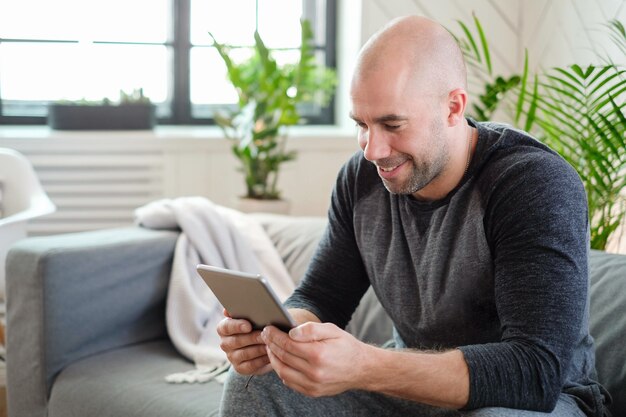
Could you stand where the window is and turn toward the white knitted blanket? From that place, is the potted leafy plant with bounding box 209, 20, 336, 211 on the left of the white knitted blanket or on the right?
left

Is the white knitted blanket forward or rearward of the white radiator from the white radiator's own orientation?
forward

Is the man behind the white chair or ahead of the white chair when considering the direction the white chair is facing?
ahead

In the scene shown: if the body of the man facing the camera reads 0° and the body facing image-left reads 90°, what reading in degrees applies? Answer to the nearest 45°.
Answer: approximately 45°

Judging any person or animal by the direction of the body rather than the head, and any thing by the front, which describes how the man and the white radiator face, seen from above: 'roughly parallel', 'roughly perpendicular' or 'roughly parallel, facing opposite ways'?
roughly perpendicular

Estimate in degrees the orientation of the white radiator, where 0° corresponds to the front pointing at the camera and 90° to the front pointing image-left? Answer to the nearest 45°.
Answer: approximately 0°

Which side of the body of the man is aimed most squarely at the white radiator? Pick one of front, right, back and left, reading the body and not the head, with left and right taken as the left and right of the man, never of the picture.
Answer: right

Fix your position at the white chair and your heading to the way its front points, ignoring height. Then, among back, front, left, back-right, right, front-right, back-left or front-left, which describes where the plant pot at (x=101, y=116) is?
left

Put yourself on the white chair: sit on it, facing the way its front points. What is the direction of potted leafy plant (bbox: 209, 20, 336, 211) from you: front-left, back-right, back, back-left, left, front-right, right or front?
front-left

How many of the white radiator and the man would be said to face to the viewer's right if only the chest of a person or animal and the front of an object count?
0
